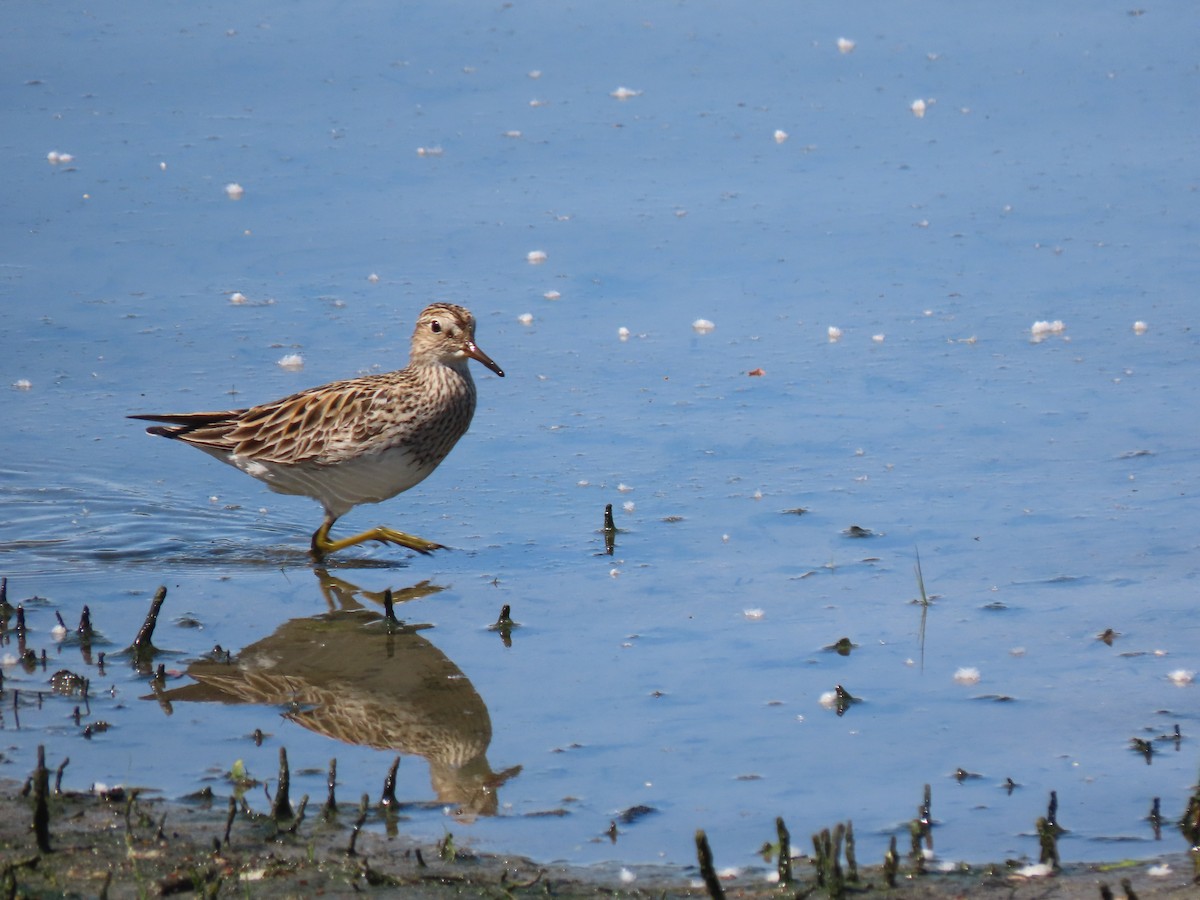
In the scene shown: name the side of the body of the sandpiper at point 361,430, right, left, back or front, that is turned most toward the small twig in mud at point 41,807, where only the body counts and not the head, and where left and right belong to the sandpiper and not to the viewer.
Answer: right

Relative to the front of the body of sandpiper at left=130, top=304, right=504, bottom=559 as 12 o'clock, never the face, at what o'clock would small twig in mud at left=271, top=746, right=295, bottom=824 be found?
The small twig in mud is roughly at 3 o'clock from the sandpiper.

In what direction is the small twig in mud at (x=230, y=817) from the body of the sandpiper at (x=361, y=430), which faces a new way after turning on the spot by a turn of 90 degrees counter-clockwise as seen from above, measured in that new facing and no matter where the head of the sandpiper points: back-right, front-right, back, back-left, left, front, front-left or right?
back

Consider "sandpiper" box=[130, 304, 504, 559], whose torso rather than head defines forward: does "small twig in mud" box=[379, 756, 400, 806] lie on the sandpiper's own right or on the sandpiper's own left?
on the sandpiper's own right

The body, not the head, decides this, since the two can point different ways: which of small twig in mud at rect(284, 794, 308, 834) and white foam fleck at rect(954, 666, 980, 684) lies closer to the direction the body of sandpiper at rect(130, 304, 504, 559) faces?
the white foam fleck

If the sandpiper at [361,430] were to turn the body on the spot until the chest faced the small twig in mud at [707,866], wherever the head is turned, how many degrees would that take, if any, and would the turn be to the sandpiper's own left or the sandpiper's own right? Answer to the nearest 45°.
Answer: approximately 90° to the sandpiper's own right

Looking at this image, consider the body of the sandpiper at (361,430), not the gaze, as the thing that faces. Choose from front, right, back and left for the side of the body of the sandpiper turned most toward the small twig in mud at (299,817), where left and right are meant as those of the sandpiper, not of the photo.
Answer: right

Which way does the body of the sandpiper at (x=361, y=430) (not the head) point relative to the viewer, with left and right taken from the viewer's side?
facing to the right of the viewer

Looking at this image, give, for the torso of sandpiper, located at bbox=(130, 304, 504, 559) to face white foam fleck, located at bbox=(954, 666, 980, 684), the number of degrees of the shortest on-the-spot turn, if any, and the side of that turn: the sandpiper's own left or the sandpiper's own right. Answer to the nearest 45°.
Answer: approximately 45° to the sandpiper's own right
